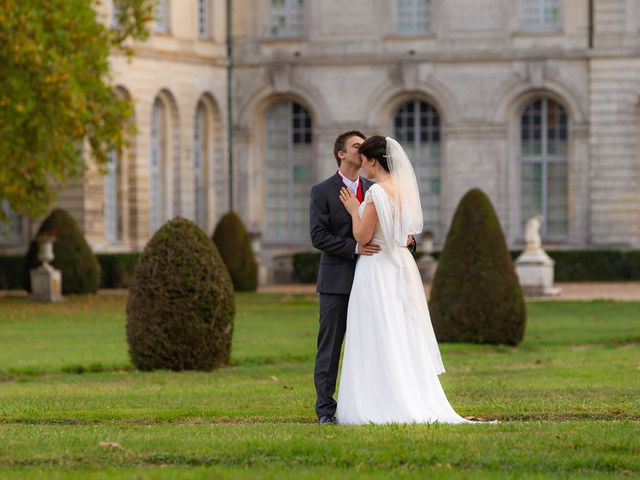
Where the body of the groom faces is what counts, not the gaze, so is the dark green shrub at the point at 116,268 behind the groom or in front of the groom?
behind

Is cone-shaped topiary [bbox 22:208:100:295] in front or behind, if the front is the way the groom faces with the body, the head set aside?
behind

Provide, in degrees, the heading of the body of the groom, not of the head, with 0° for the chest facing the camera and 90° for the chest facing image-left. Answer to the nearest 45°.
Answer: approximately 315°

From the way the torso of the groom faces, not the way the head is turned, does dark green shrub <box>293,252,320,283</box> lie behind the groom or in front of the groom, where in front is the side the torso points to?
behind

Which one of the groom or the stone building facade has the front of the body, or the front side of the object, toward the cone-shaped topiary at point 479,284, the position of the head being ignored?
the stone building facade

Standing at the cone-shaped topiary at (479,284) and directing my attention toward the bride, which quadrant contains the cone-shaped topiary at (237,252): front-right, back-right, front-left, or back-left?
back-right
